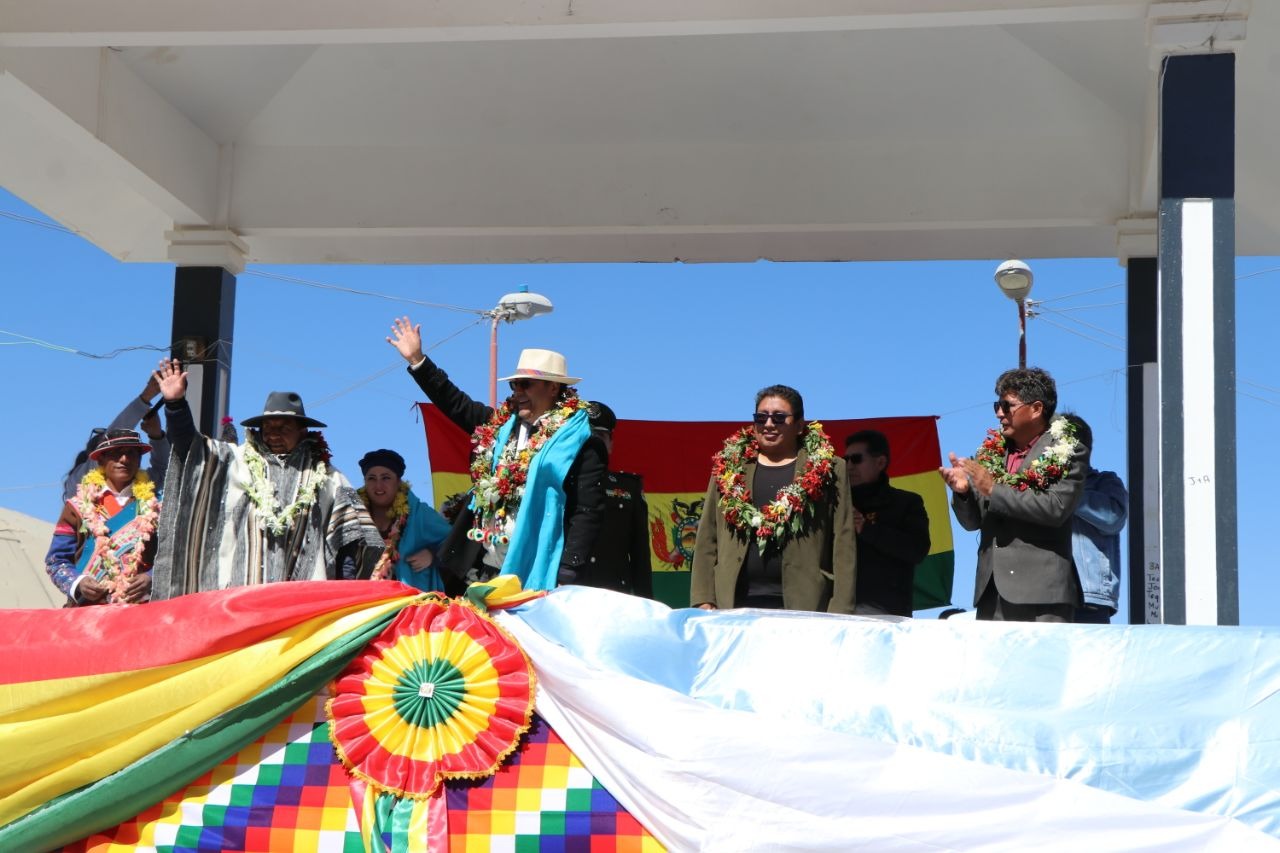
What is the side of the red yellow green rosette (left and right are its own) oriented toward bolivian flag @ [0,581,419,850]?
right

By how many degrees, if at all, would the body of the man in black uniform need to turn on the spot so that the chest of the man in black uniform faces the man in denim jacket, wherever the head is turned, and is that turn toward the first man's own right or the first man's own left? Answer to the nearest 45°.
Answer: approximately 90° to the first man's own left

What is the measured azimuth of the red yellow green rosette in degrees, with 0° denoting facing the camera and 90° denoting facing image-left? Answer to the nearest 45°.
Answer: approximately 0°

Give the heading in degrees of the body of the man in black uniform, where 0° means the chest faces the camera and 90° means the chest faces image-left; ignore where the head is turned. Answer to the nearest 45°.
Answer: approximately 45°

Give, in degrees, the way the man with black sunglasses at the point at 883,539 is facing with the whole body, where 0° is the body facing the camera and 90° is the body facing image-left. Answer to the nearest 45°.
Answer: approximately 45°

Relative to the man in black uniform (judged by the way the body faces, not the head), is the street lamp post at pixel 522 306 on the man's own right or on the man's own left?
on the man's own right

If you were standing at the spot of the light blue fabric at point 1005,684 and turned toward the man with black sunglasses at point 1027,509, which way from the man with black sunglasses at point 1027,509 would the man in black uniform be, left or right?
left

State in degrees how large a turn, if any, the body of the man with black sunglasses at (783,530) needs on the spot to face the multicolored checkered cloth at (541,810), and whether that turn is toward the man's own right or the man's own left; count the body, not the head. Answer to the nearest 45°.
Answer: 0° — they already face it

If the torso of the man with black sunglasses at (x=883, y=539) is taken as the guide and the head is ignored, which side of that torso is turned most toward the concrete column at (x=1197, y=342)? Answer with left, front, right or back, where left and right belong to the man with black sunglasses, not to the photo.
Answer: left
